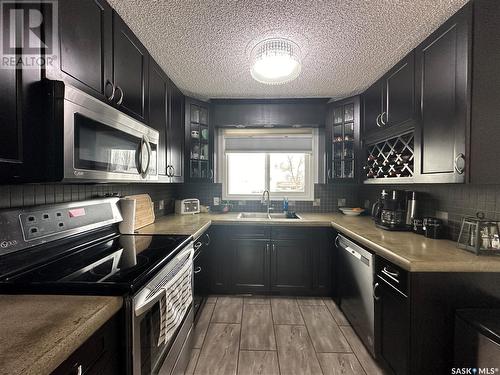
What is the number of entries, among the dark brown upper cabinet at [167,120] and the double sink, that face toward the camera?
1

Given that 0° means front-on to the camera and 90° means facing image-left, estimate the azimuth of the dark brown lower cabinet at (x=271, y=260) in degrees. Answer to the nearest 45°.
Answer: approximately 0°

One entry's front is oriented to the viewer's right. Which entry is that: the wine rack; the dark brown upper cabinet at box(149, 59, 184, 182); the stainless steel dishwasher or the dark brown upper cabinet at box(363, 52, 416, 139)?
the dark brown upper cabinet at box(149, 59, 184, 182)

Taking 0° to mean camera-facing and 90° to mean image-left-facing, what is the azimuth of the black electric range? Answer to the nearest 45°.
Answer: approximately 315°

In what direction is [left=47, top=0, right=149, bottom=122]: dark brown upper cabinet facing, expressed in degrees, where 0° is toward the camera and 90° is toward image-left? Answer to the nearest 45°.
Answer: approximately 315°

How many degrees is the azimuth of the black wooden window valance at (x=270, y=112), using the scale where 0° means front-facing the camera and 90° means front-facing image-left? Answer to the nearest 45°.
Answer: approximately 0°

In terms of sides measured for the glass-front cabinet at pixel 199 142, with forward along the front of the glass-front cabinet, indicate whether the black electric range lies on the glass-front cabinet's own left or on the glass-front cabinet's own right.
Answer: on the glass-front cabinet's own right

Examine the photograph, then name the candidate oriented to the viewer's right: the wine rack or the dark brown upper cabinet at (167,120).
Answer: the dark brown upper cabinet
